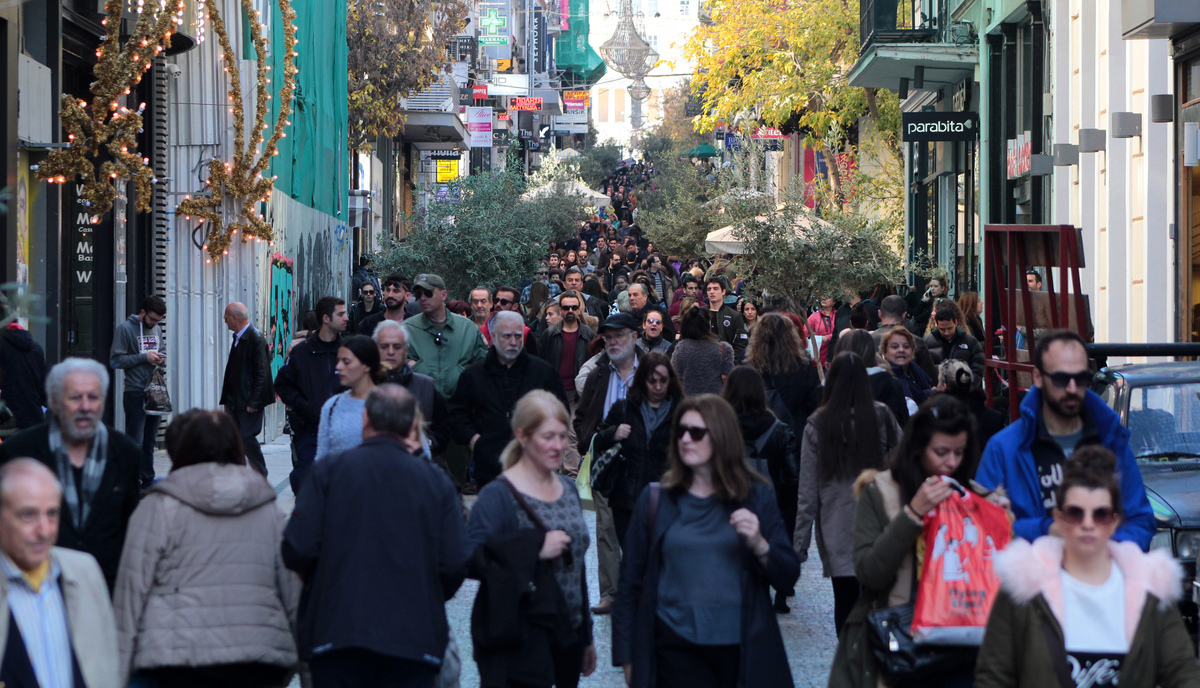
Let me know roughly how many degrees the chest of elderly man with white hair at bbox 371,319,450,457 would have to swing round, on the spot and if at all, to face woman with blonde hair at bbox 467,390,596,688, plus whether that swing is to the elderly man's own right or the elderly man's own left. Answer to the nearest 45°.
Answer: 0° — they already face them

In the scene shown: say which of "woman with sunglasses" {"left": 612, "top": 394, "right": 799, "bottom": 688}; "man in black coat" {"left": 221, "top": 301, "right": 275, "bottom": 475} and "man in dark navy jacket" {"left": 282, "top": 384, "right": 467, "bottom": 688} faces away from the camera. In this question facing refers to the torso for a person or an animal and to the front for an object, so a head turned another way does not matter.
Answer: "man in dark navy jacket" {"left": 282, "top": 384, "right": 467, "bottom": 688}

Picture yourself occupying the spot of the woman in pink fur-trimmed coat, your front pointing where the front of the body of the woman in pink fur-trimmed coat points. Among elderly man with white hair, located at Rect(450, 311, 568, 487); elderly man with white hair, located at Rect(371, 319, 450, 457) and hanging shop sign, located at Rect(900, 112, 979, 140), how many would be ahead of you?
0

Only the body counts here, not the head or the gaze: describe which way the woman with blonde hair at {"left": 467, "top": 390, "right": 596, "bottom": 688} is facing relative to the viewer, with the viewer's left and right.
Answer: facing the viewer and to the right of the viewer

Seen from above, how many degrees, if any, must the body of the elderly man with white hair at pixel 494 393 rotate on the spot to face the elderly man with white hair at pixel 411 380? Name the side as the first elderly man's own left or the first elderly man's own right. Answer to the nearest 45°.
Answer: approximately 45° to the first elderly man's own right

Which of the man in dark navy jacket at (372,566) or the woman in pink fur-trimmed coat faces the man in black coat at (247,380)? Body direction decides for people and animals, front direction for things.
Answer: the man in dark navy jacket at (372,566)

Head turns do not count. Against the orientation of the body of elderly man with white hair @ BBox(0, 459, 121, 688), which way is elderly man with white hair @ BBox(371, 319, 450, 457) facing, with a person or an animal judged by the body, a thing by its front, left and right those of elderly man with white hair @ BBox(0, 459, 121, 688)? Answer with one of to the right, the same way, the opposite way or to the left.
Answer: the same way

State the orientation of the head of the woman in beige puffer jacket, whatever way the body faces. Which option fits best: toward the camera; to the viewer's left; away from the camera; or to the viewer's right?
away from the camera

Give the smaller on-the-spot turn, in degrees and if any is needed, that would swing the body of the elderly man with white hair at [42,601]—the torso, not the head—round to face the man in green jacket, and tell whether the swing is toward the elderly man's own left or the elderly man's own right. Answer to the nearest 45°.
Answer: approximately 135° to the elderly man's own left

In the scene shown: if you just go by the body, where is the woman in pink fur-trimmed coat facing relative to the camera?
toward the camera

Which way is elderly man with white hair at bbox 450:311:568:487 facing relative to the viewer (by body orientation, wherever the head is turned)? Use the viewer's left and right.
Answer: facing the viewer

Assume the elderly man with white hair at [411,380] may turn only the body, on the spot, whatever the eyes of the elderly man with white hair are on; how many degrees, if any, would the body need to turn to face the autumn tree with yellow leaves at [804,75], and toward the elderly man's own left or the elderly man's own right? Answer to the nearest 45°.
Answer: approximately 180°

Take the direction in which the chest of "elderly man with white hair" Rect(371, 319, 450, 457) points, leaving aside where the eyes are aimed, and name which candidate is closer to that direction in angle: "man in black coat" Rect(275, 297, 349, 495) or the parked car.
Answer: the parked car

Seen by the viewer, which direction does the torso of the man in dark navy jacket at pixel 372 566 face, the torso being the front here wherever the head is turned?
away from the camera

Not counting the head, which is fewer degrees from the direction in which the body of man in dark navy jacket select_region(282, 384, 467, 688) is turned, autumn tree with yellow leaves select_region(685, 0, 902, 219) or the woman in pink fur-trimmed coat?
the autumn tree with yellow leaves

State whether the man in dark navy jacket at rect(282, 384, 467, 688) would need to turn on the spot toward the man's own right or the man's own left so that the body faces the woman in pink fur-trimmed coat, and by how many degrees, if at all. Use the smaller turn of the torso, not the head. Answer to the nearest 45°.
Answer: approximately 135° to the man's own right

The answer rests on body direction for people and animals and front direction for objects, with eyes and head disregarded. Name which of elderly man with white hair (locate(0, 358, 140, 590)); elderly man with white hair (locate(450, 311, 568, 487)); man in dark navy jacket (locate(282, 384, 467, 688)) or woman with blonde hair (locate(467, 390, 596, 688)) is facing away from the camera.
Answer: the man in dark navy jacket

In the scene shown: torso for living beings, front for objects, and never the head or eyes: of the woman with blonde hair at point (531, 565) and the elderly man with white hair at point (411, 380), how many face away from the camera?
0
